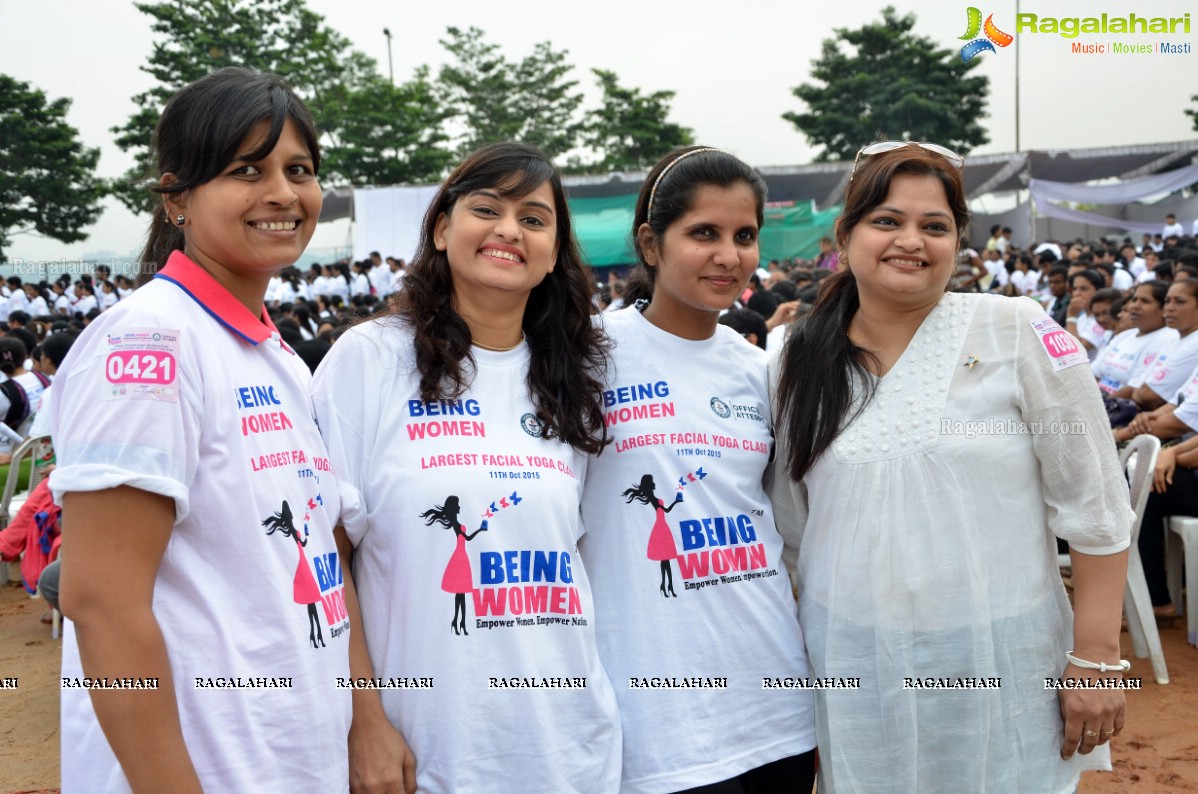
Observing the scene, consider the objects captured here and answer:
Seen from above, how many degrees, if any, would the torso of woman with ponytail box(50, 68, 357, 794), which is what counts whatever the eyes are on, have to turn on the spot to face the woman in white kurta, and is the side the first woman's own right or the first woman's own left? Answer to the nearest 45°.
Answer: approximately 45° to the first woman's own left

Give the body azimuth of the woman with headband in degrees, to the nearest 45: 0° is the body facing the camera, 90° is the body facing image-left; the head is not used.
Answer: approximately 315°

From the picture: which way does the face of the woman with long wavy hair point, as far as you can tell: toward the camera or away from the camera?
toward the camera

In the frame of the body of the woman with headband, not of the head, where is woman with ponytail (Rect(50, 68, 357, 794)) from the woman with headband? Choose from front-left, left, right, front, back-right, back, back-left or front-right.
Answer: right

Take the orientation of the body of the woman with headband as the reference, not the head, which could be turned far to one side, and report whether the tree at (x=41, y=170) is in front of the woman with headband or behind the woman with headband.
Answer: behind

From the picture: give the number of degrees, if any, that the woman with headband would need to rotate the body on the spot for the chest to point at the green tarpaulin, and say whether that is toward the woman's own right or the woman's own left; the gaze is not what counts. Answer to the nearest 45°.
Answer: approximately 135° to the woman's own left

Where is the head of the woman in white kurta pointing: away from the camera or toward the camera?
toward the camera

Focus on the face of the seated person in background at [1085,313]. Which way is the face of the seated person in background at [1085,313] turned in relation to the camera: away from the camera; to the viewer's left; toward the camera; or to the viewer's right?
toward the camera

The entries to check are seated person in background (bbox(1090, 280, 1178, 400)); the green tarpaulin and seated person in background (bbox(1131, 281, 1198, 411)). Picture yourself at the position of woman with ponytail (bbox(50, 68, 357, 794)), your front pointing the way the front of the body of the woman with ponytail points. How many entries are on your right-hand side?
0

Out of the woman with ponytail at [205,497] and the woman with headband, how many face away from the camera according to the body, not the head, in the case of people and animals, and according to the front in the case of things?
0

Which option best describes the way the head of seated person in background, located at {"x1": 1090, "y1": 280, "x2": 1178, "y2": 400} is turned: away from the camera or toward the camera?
toward the camera
